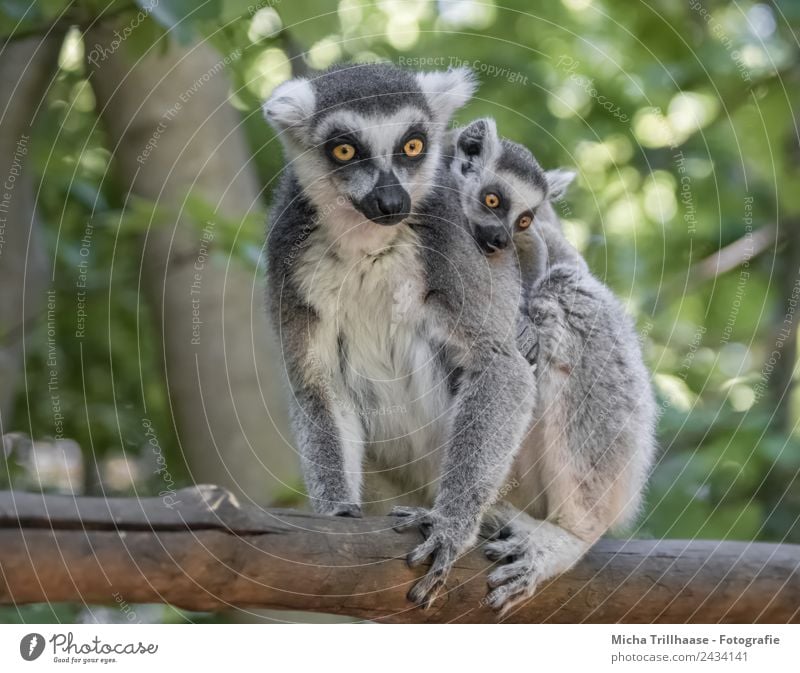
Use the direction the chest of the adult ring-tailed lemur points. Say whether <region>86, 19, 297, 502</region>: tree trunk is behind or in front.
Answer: behind

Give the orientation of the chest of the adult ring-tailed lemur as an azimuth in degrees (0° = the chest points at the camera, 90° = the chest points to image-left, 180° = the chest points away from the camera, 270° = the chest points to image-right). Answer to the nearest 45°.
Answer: approximately 0°

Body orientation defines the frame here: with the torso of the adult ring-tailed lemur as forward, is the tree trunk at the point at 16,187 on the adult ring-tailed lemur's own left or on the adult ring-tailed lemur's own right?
on the adult ring-tailed lemur's own right
